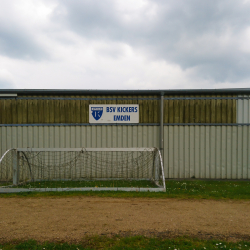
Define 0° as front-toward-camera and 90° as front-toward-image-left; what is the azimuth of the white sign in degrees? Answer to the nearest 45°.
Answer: approximately 0°
